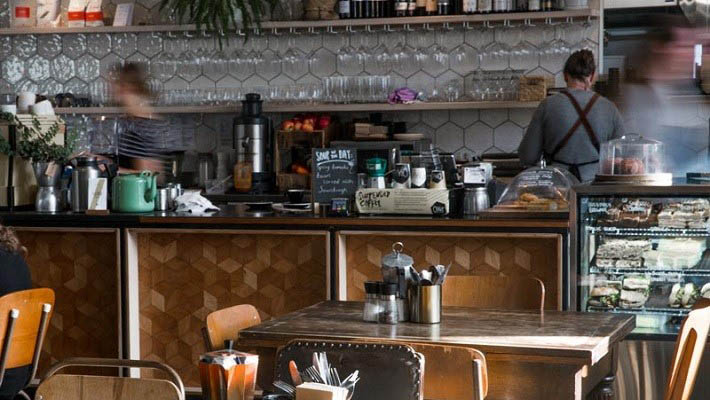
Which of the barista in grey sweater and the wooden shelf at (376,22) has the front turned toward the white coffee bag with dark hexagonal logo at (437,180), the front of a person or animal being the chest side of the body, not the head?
the wooden shelf

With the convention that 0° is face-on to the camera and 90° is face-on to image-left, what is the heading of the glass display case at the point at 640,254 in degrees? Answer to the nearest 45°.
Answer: approximately 0°

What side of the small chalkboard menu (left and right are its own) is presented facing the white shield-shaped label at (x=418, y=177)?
left

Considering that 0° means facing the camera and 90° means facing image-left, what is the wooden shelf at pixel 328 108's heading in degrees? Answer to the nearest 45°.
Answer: approximately 0°

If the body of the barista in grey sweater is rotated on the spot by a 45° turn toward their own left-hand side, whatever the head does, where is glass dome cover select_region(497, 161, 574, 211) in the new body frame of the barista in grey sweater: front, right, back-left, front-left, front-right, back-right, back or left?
back-left

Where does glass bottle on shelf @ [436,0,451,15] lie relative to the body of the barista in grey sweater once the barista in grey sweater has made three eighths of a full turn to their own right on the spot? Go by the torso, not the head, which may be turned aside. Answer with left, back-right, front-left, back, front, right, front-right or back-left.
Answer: back

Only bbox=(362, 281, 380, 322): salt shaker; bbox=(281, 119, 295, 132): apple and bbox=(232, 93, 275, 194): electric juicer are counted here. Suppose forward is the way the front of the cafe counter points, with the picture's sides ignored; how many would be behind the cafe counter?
2

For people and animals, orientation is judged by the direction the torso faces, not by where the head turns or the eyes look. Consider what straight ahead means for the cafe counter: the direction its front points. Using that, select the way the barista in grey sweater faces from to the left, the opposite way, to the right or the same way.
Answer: the opposite way

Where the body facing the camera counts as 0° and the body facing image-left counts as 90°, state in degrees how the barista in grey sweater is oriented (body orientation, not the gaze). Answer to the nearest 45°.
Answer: approximately 180°
